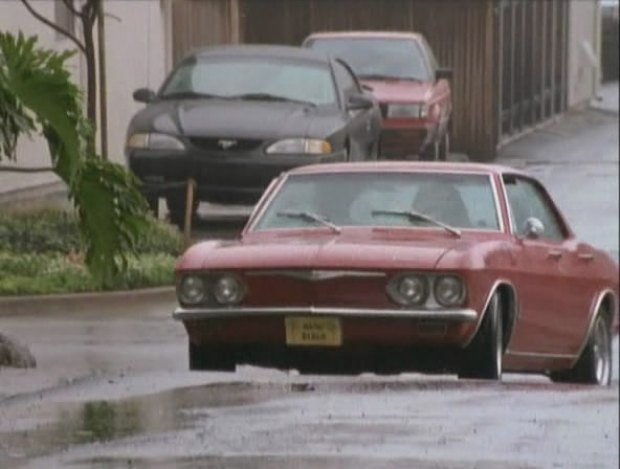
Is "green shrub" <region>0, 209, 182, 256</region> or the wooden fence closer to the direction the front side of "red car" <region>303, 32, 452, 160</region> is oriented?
the green shrub

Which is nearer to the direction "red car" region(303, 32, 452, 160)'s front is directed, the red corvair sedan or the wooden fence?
the red corvair sedan

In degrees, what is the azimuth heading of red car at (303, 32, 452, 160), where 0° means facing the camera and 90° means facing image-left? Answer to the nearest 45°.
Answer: approximately 0°

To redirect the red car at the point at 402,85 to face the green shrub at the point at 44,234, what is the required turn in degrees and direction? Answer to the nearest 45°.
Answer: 0° — it already faces it

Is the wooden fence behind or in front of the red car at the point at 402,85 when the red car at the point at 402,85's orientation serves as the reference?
behind

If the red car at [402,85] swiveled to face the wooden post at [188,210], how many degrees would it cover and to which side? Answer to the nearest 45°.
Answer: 0° — it already faces it

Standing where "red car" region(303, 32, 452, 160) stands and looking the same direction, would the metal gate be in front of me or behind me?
behind

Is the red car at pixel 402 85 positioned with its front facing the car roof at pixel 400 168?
yes

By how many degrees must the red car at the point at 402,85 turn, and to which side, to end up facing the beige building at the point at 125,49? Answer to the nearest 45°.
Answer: approximately 45° to its right

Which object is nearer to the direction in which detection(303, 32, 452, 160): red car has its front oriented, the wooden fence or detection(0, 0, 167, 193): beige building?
the beige building
